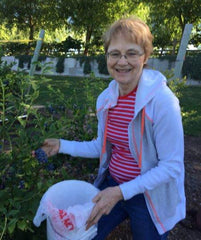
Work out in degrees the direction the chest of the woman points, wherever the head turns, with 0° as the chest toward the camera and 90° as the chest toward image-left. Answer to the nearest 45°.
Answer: approximately 45°

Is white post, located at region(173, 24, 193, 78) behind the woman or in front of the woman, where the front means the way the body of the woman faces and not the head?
behind

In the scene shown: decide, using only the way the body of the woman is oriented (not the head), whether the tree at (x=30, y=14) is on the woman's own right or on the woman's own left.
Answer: on the woman's own right

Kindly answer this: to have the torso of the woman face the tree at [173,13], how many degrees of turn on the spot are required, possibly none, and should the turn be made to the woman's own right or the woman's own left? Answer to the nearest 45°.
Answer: approximately 135° to the woman's own right

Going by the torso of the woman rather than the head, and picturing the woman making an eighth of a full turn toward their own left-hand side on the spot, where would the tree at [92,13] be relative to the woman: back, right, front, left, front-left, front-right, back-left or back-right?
back
